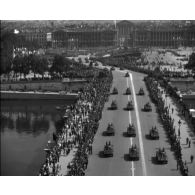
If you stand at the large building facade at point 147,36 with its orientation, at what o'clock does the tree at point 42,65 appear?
The tree is roughly at 1 o'clock from the large building facade.

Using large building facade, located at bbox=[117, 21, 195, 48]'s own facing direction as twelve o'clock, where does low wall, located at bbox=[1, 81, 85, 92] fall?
The low wall is roughly at 1 o'clock from the large building facade.

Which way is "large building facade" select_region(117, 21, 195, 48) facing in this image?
toward the camera

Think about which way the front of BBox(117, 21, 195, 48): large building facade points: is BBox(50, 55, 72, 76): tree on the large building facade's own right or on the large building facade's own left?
on the large building facade's own right
